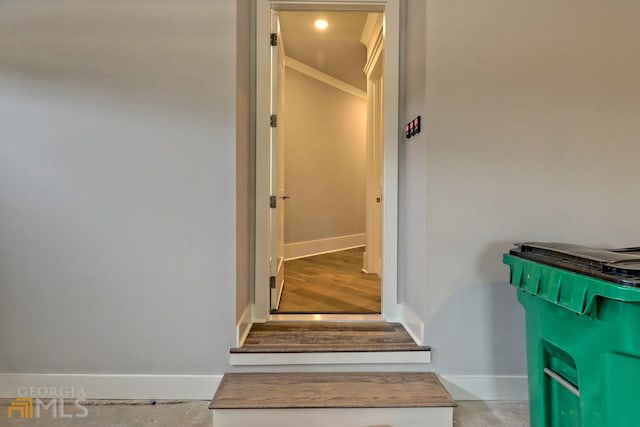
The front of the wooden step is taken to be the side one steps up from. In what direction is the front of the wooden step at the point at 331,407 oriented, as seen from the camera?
facing the viewer

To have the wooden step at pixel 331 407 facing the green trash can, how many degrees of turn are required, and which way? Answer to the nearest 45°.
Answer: approximately 45° to its left
